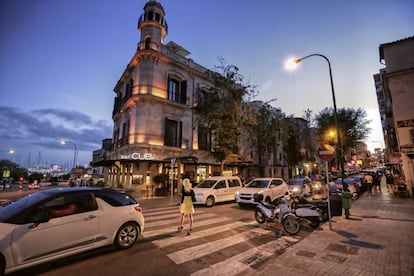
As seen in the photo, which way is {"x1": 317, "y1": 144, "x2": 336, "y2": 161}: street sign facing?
toward the camera

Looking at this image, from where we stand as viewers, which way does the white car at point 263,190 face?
facing the viewer and to the left of the viewer

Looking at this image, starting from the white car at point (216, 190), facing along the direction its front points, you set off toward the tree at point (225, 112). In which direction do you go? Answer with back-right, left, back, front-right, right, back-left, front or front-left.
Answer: back-right

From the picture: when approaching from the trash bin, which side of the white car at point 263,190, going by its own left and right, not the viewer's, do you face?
left

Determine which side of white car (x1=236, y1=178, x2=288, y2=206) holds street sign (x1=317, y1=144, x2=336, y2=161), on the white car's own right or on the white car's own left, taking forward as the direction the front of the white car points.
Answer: on the white car's own left

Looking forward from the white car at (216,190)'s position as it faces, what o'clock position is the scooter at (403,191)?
The scooter is roughly at 7 o'clock from the white car.

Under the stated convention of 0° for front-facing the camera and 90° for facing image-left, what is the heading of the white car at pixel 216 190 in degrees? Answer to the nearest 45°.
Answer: approximately 45°

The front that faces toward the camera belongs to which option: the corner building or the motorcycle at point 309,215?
the corner building

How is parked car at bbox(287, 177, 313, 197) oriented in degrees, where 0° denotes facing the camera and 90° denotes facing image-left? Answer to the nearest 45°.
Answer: approximately 45°

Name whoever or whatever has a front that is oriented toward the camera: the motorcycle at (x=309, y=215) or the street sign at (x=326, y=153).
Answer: the street sign

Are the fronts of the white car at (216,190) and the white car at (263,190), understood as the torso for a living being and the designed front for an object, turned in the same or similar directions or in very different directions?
same or similar directions
